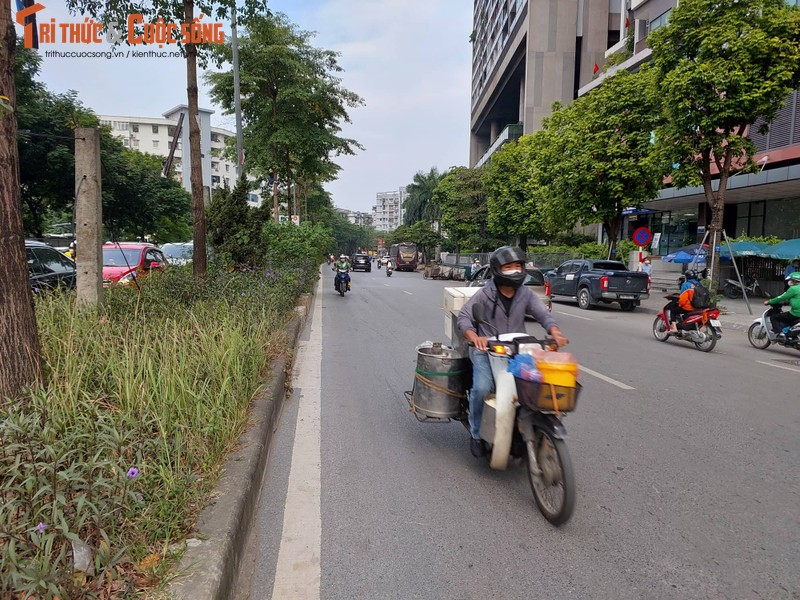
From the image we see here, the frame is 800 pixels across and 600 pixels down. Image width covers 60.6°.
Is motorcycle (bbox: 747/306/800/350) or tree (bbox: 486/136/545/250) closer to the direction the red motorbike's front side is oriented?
the tree

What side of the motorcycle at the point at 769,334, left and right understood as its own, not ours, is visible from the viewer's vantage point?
left

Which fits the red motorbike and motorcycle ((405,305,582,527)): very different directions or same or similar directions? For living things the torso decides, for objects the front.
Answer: very different directions

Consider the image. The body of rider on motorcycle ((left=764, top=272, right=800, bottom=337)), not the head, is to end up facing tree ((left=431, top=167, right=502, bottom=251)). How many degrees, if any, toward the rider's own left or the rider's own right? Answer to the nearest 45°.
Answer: approximately 45° to the rider's own right

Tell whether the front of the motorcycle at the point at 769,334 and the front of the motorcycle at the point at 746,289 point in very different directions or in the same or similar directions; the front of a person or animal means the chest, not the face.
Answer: very different directions

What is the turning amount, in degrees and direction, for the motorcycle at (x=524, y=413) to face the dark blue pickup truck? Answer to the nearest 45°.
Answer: approximately 135° to its left

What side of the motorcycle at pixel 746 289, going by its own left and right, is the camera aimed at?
right
